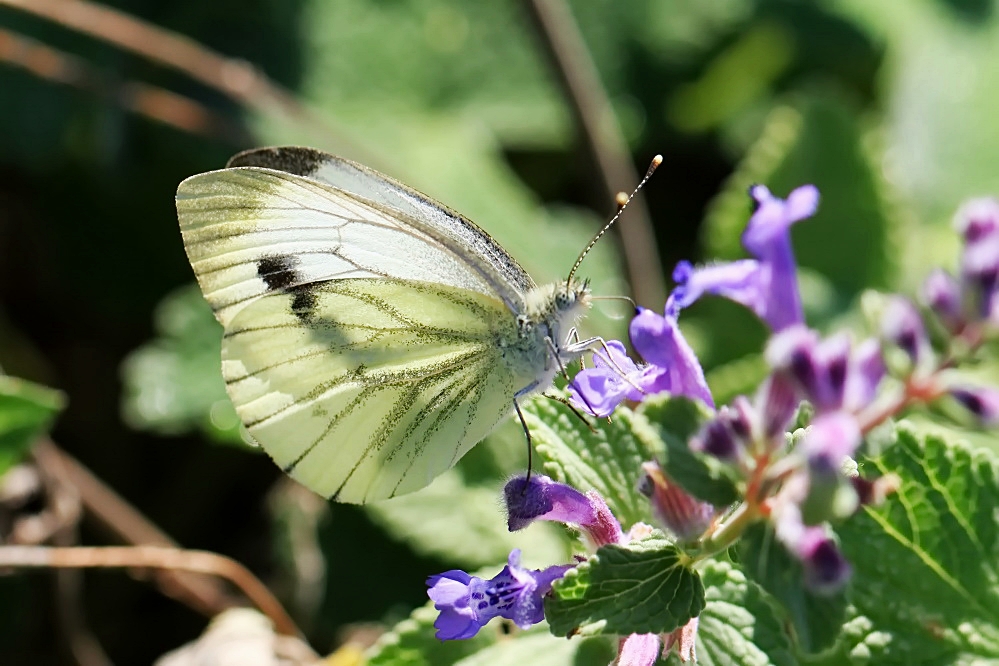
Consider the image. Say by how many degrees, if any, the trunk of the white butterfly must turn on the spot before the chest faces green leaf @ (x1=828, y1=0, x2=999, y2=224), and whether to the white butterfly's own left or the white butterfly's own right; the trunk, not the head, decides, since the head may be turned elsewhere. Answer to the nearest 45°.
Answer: approximately 45° to the white butterfly's own left

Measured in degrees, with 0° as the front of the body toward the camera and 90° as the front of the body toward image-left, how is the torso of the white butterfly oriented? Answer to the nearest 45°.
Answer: approximately 270°

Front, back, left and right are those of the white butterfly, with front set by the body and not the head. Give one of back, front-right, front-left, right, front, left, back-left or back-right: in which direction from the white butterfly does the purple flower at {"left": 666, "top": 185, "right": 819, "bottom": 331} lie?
front-right

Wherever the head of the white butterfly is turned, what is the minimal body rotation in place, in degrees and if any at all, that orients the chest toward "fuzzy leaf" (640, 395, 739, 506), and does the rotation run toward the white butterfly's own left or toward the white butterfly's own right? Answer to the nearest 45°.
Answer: approximately 45° to the white butterfly's own right

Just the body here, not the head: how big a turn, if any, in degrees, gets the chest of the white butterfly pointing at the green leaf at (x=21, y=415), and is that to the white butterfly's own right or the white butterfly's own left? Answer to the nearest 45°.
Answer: approximately 180°
